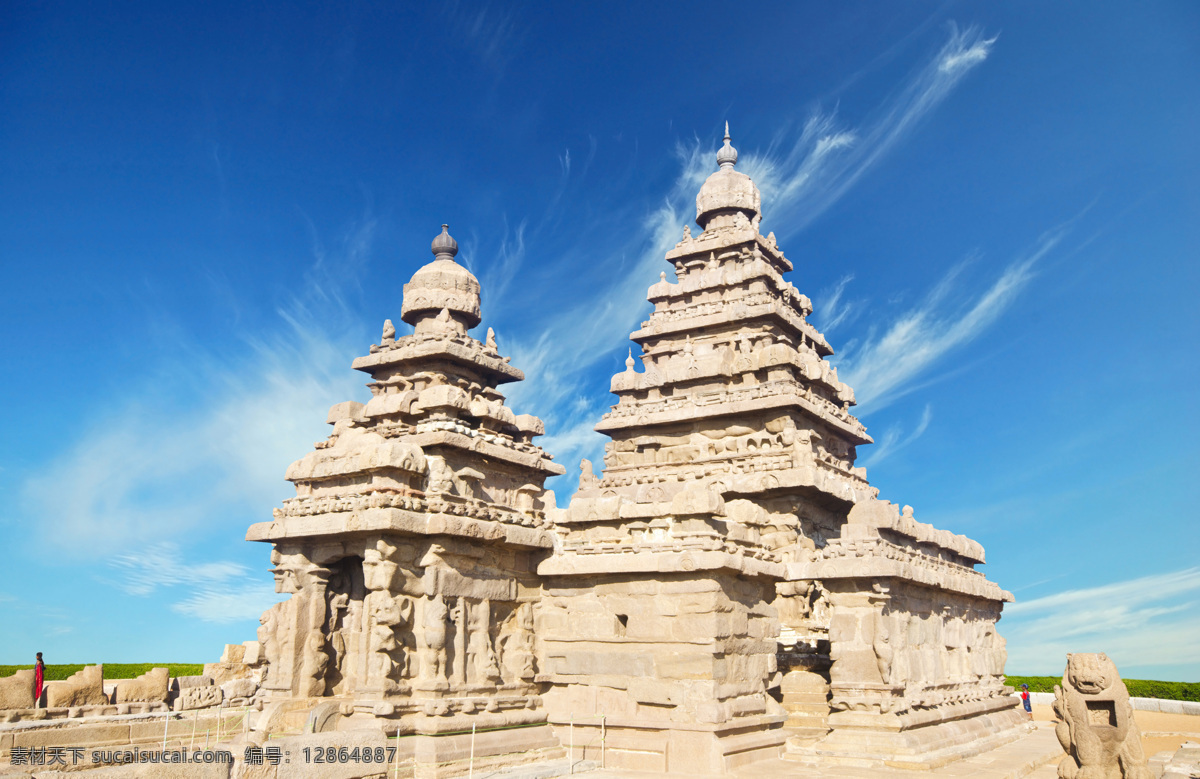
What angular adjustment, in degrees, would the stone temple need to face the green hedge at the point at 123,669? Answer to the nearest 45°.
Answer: approximately 90° to its right

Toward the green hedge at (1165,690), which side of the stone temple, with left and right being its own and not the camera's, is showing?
back

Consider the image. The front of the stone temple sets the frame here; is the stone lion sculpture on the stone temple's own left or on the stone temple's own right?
on the stone temple's own left

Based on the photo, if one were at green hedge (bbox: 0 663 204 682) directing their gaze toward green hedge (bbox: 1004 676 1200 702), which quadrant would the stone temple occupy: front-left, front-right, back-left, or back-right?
front-right
